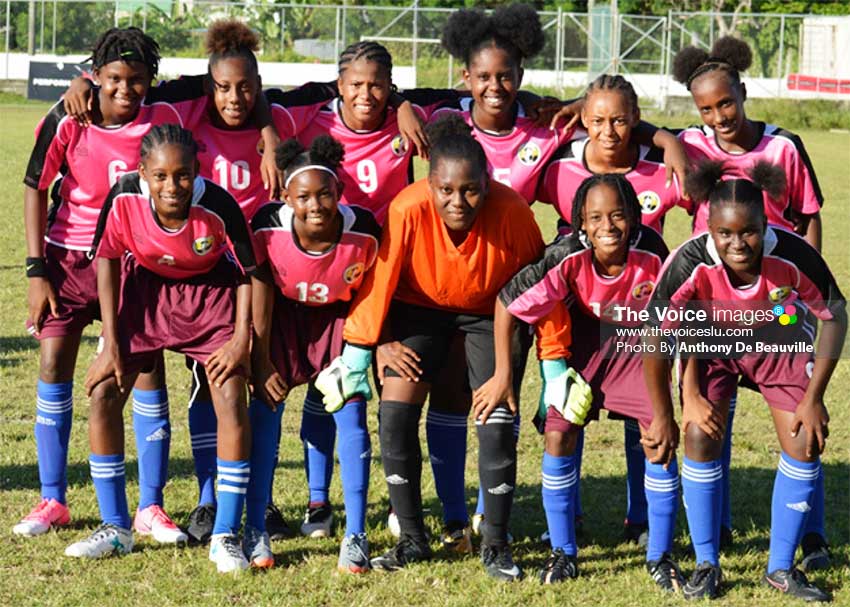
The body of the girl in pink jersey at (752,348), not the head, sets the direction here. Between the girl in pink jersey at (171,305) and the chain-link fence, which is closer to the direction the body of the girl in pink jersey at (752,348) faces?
the girl in pink jersey

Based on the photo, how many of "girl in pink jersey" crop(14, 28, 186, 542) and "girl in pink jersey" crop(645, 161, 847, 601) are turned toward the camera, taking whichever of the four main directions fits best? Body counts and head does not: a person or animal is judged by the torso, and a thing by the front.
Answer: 2

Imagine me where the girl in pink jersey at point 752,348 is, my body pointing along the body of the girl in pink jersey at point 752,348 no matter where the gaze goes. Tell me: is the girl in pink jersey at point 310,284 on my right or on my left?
on my right

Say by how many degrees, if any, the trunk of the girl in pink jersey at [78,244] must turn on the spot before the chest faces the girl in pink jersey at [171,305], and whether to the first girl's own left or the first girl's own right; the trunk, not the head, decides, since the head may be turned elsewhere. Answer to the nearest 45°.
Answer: approximately 45° to the first girl's own left

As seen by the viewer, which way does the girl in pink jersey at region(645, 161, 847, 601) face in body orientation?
toward the camera

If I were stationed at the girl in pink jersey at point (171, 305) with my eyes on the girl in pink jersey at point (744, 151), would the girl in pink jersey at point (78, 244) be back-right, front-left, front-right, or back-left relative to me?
back-left

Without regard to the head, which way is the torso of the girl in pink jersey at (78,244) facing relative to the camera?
toward the camera

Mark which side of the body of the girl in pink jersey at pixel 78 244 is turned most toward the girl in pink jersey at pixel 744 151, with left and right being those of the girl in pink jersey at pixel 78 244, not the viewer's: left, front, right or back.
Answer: left

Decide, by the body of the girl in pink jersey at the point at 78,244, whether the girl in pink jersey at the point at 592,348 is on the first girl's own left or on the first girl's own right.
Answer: on the first girl's own left
